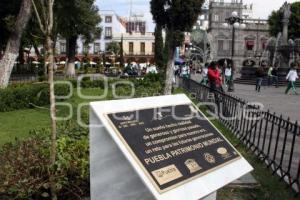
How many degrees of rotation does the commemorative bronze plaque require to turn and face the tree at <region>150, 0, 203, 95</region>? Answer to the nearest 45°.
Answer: approximately 135° to its left

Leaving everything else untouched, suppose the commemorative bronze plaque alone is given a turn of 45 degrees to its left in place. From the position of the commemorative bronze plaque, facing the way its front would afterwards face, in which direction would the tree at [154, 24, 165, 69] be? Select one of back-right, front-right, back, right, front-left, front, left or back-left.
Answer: left

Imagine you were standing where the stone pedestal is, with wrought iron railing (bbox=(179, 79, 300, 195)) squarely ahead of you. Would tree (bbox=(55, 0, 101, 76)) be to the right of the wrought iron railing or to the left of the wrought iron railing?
left

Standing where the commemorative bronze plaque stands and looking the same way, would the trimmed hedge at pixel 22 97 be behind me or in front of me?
behind

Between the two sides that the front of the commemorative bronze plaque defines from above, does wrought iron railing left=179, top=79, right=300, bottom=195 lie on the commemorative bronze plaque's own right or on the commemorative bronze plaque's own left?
on the commemorative bronze plaque's own left

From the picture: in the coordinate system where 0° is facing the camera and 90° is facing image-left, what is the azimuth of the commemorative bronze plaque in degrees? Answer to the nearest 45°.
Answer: approximately 315°

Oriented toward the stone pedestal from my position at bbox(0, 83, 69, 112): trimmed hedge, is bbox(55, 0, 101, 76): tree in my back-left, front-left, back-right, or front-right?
back-left
